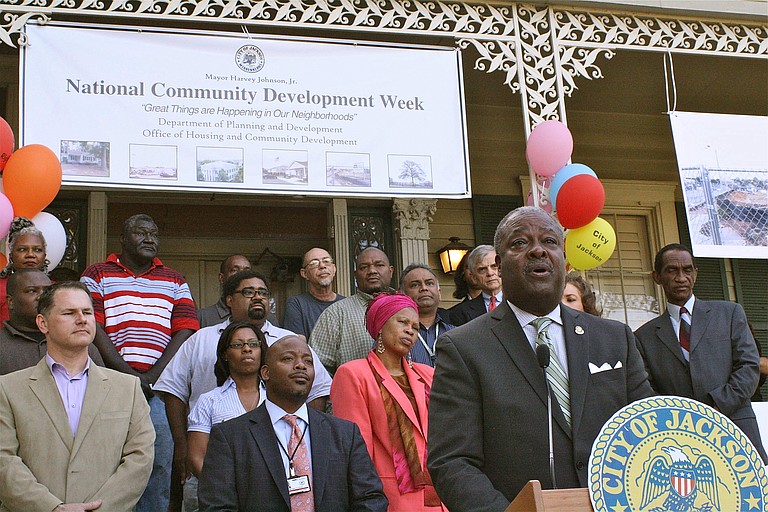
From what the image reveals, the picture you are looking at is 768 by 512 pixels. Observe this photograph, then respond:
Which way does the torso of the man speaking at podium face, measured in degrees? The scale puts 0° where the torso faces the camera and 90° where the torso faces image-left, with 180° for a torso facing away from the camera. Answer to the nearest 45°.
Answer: approximately 315°

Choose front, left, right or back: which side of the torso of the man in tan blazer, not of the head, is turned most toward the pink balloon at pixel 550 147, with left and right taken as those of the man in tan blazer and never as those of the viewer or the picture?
left

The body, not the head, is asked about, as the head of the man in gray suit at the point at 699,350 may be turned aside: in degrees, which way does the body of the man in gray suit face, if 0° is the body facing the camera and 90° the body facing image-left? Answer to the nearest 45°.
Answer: approximately 0°

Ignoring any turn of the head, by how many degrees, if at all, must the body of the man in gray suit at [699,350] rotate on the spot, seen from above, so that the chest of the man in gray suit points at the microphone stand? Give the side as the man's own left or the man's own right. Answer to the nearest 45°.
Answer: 0° — they already face it

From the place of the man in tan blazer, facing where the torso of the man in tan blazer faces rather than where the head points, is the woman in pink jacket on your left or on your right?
on your left

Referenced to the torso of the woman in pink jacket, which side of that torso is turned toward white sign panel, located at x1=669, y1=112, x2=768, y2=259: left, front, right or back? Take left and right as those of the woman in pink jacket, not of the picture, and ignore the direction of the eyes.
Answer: left

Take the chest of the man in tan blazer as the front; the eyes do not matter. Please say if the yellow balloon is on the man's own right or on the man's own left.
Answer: on the man's own left

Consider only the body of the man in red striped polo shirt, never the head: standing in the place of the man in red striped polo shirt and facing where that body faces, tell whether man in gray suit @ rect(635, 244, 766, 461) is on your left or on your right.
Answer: on your left

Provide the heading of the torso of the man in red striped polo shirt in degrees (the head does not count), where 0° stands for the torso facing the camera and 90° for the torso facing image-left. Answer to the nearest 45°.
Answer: approximately 0°
